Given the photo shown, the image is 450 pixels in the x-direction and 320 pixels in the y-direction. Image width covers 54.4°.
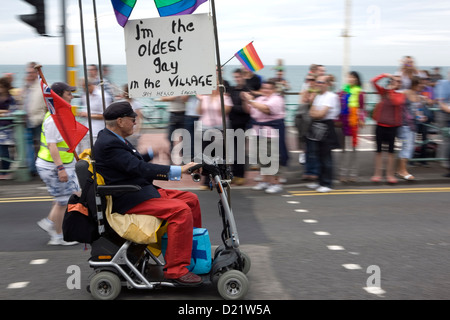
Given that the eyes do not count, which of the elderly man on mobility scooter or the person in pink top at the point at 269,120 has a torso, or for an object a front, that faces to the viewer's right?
the elderly man on mobility scooter

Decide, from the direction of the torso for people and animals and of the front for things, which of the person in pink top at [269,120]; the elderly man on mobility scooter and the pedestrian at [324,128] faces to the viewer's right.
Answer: the elderly man on mobility scooter

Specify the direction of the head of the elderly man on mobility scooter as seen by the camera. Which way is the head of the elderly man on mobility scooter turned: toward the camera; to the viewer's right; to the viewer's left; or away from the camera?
to the viewer's right

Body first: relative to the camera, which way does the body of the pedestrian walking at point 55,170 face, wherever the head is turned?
to the viewer's right

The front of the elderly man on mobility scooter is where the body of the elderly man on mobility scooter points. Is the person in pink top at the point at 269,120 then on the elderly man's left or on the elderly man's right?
on the elderly man's left

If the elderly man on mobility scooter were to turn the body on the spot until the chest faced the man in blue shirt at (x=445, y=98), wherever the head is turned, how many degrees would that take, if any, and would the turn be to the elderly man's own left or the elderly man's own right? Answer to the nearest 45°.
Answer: approximately 45° to the elderly man's own left

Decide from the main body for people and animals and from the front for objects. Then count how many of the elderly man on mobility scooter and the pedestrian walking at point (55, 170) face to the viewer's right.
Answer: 2

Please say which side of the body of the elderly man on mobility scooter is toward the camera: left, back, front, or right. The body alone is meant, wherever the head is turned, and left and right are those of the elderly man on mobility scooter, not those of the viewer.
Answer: right

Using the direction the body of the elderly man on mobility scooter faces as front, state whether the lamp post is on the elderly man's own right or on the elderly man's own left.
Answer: on the elderly man's own left
